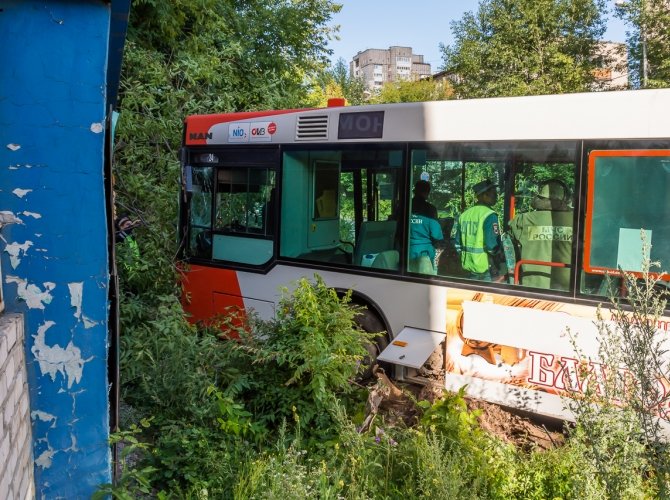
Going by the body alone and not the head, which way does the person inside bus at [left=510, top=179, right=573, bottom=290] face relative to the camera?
away from the camera

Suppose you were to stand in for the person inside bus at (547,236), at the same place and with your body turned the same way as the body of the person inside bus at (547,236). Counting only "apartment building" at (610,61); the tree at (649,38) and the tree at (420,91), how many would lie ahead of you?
3

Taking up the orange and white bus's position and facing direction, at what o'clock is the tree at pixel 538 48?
The tree is roughly at 2 o'clock from the orange and white bus.

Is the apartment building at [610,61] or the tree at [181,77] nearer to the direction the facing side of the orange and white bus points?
the tree

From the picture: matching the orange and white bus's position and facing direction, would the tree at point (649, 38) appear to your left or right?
on your right

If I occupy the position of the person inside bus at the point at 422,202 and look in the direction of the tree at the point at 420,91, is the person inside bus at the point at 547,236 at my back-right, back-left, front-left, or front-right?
back-right

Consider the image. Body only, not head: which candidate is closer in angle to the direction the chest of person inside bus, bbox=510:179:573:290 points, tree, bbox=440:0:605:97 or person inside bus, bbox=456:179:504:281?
the tree

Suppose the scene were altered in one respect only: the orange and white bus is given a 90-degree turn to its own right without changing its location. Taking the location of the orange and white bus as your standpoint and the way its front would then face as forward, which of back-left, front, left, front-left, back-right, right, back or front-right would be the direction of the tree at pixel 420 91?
front-left

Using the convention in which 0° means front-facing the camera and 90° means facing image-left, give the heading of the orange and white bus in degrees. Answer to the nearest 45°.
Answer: approximately 135°

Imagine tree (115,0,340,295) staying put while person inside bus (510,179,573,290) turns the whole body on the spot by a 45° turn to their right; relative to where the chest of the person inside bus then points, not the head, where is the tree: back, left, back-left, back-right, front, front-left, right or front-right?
left

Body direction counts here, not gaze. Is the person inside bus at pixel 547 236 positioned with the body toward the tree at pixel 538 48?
yes

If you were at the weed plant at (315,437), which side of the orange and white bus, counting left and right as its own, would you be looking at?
left

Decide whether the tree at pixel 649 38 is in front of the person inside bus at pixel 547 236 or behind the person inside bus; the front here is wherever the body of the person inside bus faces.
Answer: in front

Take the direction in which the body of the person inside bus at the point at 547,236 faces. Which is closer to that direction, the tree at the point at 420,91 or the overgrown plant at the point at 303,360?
the tree

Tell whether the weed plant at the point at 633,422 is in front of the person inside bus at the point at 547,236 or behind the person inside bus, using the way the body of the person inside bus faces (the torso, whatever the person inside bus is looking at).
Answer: behind
